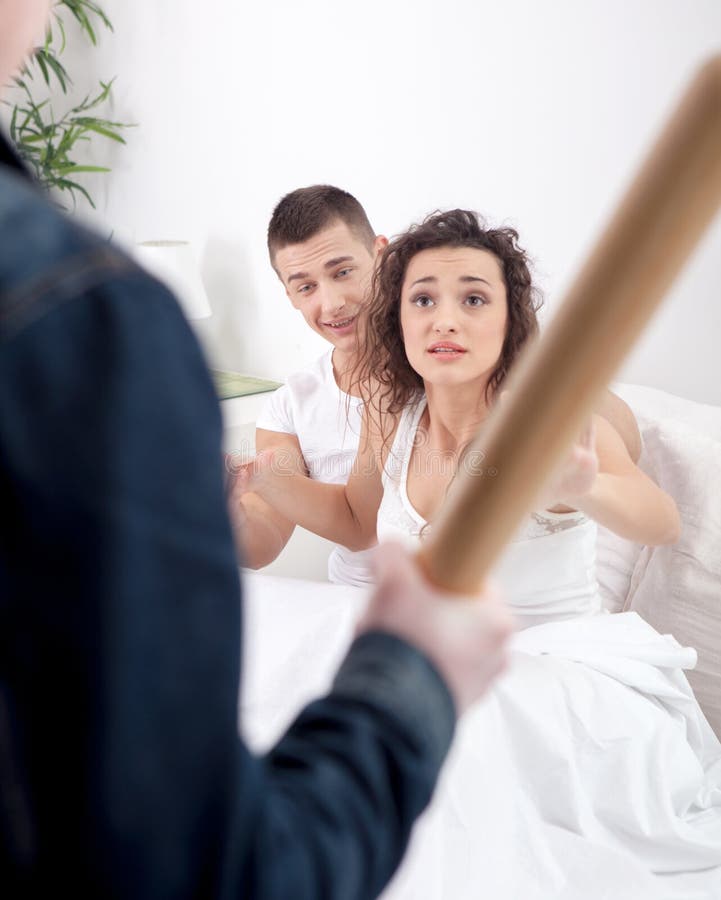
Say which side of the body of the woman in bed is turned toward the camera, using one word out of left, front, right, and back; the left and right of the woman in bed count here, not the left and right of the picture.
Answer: front

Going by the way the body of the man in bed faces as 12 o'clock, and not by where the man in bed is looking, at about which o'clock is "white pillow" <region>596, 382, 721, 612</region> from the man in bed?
The white pillow is roughly at 10 o'clock from the man in bed.

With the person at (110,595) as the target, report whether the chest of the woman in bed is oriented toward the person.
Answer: yes

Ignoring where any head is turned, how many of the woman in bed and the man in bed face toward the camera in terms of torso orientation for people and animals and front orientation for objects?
2

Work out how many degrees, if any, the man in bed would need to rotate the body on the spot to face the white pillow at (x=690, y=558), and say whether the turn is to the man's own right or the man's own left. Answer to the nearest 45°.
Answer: approximately 45° to the man's own left

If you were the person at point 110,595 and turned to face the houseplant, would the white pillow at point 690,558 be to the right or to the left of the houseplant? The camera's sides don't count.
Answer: right

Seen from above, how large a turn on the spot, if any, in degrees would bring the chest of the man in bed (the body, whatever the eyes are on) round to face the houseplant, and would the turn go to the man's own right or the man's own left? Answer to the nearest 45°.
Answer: approximately 135° to the man's own right

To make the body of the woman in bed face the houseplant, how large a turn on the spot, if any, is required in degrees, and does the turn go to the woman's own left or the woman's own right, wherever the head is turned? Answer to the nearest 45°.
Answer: approximately 135° to the woman's own right
